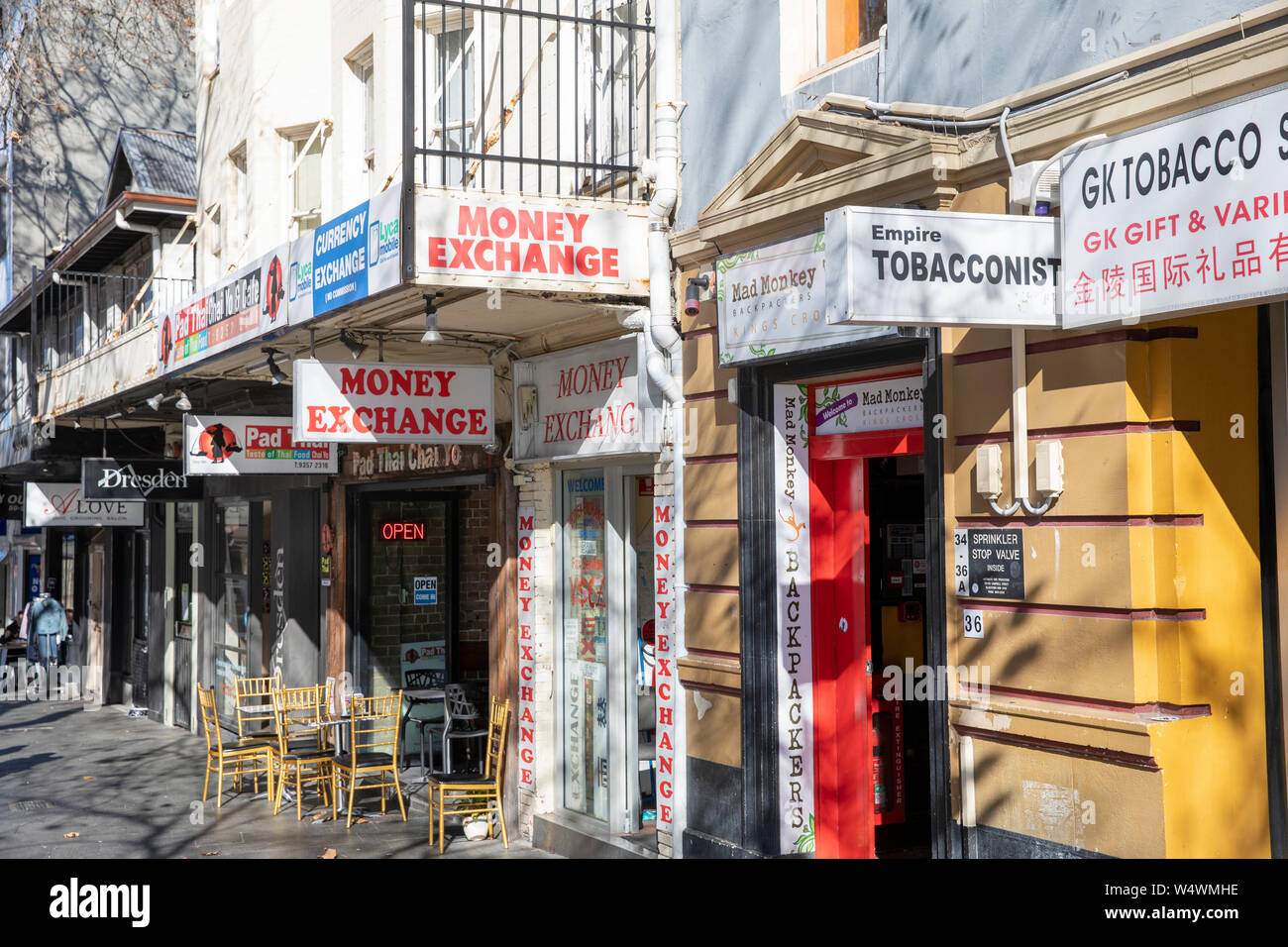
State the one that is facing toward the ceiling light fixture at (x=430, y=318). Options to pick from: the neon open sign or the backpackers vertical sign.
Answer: the neon open sign

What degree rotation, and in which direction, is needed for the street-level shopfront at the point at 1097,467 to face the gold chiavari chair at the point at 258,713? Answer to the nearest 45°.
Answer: approximately 90° to its right

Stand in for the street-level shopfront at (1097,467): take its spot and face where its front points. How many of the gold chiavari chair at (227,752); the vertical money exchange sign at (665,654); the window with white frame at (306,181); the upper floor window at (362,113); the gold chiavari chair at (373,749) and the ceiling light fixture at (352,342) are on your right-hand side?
6

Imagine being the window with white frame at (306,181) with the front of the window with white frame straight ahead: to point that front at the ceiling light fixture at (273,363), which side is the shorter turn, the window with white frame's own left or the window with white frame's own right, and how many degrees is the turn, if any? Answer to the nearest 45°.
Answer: approximately 45° to the window with white frame's own left

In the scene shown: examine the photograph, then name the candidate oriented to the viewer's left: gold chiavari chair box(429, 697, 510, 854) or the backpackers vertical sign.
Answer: the gold chiavari chair

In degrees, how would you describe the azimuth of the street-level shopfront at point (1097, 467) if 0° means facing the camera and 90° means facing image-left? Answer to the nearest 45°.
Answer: approximately 45°

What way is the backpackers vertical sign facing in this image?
toward the camera

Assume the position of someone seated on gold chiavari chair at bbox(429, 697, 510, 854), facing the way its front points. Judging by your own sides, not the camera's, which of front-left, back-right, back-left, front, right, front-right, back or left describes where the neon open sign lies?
right

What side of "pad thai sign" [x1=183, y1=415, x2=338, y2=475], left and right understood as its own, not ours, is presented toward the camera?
front

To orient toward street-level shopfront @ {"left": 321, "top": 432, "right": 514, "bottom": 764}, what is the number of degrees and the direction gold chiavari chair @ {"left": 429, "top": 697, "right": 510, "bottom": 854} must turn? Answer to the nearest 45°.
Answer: approximately 90° to its right

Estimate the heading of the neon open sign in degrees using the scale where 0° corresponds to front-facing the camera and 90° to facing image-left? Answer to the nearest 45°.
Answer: approximately 0°

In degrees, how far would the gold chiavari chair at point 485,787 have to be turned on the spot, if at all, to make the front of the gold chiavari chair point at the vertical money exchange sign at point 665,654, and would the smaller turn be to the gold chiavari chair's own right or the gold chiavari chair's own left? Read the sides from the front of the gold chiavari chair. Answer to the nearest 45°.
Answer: approximately 135° to the gold chiavari chair's own left

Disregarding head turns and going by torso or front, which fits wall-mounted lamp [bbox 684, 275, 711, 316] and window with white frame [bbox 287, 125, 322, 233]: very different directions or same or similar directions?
same or similar directions

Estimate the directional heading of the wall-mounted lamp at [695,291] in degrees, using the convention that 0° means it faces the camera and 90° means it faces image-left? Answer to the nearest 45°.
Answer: approximately 45°

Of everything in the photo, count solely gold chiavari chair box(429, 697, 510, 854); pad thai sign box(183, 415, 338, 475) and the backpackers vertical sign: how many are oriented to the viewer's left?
1

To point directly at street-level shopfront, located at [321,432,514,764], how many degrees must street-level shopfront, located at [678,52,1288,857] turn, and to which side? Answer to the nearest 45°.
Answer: approximately 90° to its right

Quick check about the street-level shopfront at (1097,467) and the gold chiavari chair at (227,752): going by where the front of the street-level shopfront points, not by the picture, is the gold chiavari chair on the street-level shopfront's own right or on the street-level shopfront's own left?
on the street-level shopfront's own right
